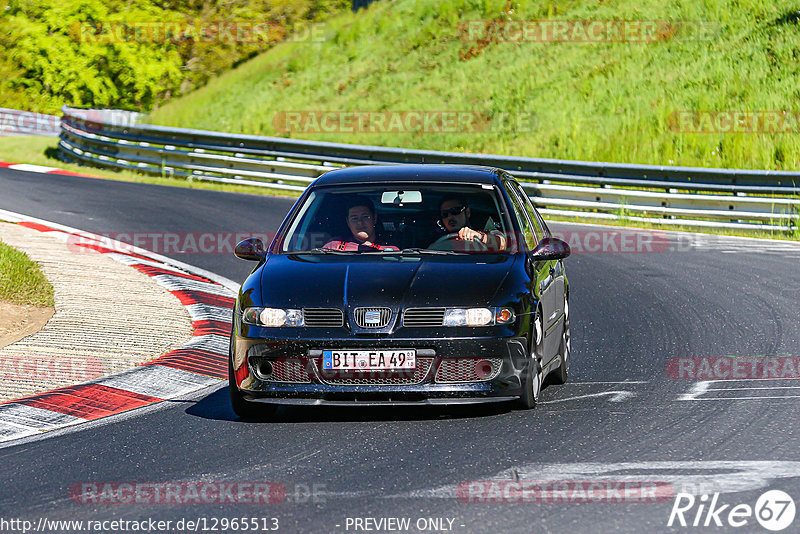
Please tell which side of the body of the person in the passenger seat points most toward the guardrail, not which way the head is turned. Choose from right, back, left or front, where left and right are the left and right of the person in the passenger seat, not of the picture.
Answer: back

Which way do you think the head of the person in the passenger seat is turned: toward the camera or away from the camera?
toward the camera

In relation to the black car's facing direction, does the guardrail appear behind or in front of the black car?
behind

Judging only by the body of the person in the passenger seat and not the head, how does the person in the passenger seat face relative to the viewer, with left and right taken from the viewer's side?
facing the viewer

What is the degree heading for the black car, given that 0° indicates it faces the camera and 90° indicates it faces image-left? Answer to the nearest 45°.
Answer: approximately 0°
